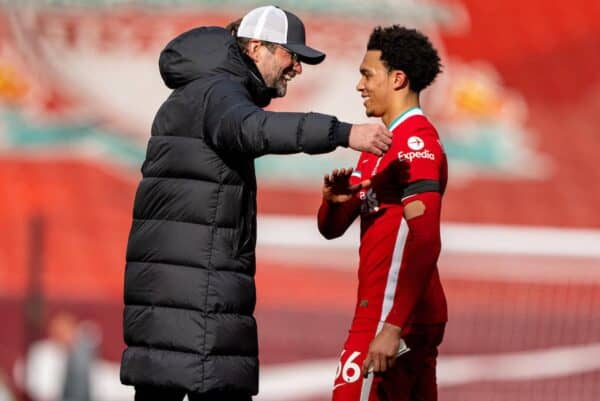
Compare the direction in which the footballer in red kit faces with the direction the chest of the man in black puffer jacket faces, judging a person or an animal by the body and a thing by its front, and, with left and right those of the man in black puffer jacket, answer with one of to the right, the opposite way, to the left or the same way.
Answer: the opposite way

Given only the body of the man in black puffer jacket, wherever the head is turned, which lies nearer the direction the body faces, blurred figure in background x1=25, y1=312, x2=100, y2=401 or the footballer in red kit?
the footballer in red kit

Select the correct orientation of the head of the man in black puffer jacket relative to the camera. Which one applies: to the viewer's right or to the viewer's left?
to the viewer's right

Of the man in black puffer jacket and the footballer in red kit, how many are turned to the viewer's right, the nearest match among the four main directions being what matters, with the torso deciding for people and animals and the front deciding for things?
1

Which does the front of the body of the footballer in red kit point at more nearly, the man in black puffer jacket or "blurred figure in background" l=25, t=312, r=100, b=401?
the man in black puffer jacket

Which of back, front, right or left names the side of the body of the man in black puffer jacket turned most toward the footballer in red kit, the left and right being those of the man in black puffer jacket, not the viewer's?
front

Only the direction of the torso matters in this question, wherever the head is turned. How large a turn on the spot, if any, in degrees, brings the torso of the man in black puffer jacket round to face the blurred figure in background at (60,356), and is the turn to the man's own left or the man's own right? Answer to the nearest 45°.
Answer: approximately 90° to the man's own left

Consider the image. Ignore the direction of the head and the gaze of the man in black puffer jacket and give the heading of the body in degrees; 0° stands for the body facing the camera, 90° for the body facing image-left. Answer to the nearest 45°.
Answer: approximately 270°

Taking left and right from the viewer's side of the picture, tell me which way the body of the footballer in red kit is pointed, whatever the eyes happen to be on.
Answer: facing to the left of the viewer

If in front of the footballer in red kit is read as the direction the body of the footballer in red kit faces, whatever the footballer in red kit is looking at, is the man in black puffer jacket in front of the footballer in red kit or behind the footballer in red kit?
in front
